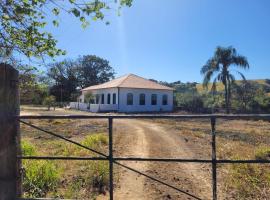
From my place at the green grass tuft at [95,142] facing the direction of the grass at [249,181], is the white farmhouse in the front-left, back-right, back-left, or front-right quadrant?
back-left

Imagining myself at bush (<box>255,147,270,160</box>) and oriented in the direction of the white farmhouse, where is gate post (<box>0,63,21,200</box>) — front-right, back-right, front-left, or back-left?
back-left
